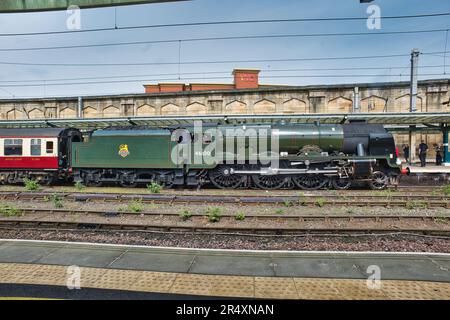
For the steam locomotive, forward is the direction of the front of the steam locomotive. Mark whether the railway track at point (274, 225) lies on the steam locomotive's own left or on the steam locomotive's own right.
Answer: on the steam locomotive's own right

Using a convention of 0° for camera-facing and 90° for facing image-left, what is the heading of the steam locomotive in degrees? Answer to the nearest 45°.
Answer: approximately 270°

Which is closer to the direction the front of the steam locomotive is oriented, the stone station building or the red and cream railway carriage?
the stone station building

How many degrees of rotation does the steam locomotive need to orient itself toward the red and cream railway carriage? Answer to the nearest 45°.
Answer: approximately 180°

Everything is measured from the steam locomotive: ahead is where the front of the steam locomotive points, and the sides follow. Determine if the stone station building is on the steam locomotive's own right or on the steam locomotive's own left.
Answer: on the steam locomotive's own left
